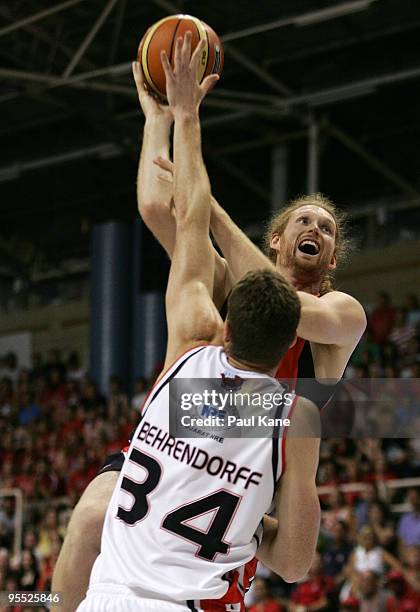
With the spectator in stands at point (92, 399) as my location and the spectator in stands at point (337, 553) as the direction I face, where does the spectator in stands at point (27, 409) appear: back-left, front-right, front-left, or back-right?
back-right

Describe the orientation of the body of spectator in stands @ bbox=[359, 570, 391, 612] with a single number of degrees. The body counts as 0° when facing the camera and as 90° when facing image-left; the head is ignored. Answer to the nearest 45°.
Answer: approximately 45°

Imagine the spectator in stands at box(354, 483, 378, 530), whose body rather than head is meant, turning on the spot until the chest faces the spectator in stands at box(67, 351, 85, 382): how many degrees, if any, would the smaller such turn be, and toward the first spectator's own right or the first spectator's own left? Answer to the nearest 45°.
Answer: approximately 90° to the first spectator's own right

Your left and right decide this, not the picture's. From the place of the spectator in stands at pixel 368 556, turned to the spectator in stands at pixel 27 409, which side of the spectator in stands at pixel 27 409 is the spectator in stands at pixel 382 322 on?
right
